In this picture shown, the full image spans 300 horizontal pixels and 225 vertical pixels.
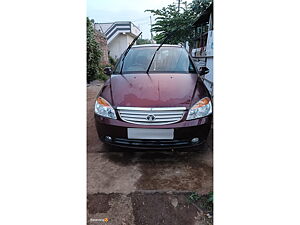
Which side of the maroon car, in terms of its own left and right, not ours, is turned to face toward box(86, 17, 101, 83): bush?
back

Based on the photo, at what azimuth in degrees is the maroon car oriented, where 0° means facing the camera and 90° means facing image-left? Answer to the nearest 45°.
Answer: approximately 0°

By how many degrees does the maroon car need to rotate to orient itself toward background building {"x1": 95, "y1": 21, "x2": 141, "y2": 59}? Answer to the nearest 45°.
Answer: approximately 180°
